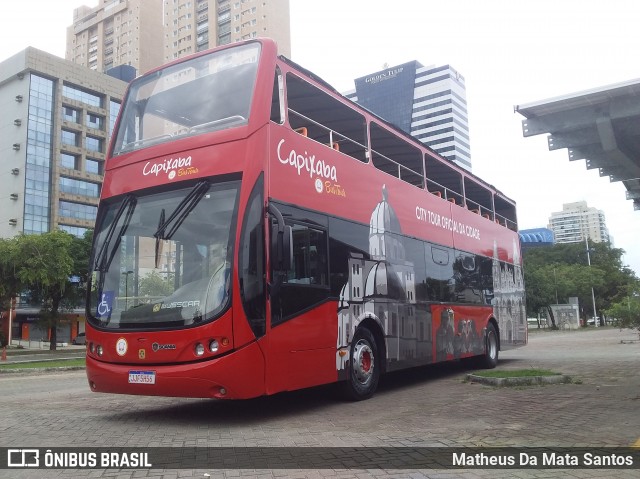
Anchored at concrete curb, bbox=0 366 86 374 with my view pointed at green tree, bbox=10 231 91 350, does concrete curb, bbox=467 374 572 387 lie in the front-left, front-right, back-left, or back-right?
back-right

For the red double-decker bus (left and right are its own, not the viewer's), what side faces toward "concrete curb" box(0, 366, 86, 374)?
right

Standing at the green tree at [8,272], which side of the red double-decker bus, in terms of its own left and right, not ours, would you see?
right

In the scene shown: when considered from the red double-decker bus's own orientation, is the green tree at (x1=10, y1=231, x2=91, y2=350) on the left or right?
on its right

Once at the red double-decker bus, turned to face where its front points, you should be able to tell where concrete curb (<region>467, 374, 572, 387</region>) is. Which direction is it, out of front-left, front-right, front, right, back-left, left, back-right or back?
back

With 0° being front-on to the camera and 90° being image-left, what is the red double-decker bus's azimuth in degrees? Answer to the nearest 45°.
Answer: approximately 45°

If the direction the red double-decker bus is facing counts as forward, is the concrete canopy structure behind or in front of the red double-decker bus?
behind
